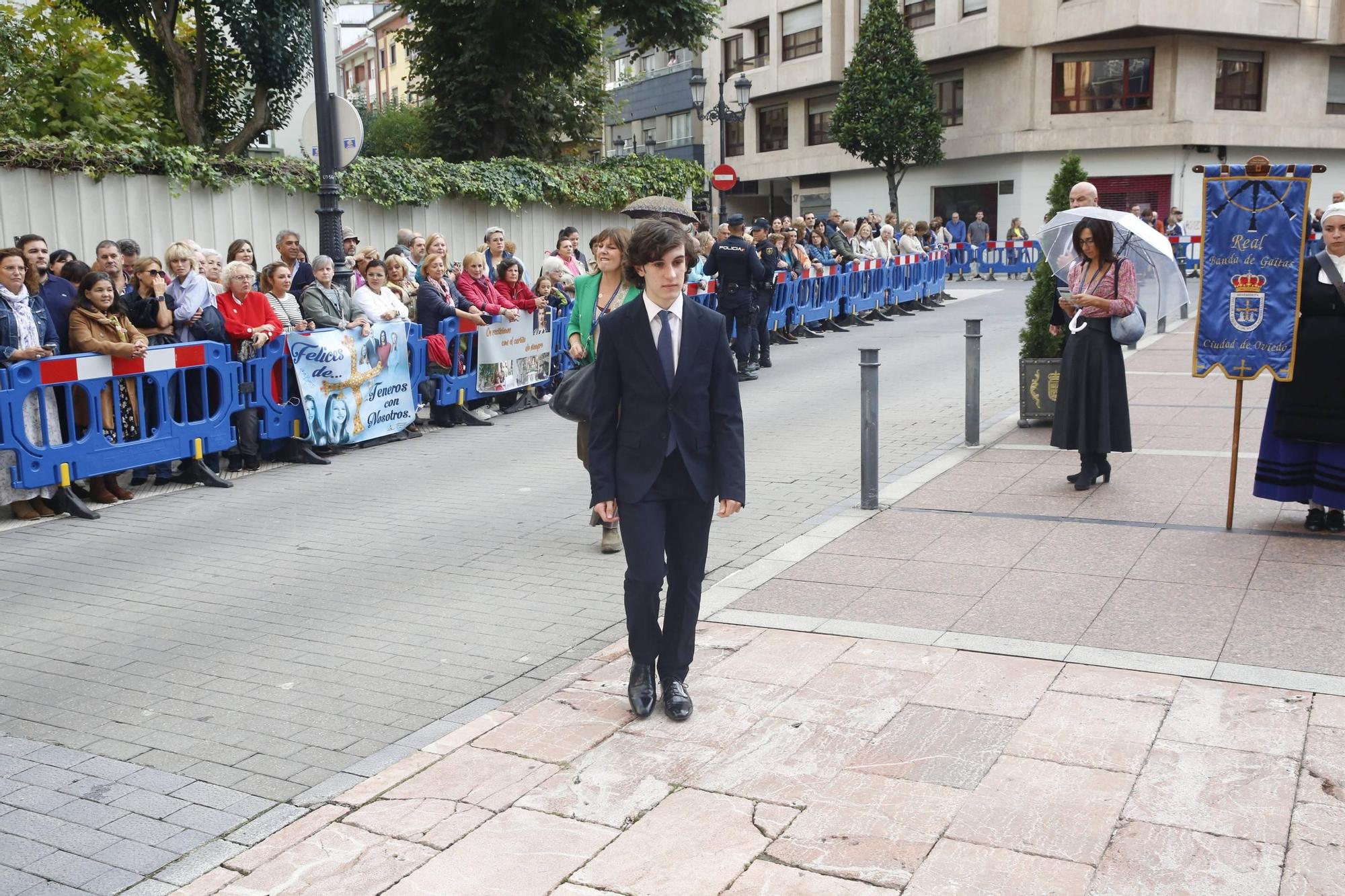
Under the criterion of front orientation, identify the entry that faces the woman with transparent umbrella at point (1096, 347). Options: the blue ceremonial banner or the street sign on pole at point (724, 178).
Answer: the street sign on pole

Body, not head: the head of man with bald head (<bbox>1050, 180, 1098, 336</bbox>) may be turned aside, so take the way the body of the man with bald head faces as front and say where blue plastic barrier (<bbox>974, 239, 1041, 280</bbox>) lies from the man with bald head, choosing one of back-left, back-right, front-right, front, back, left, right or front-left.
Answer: back-right

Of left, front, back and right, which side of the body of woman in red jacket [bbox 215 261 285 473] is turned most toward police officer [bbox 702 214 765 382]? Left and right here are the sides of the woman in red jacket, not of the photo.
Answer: left

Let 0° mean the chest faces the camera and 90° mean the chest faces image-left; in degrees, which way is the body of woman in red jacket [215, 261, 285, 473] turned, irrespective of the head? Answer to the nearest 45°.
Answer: approximately 315°
